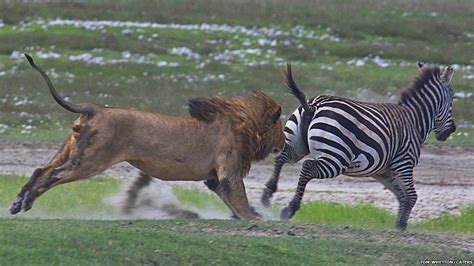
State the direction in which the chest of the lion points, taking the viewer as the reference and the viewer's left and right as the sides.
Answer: facing to the right of the viewer

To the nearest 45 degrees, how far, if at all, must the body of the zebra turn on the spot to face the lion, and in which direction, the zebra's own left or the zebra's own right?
approximately 180°

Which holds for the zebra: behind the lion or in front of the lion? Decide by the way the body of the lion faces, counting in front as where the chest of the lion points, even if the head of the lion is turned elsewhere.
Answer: in front

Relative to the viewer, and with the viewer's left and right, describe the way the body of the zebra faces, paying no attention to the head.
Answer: facing away from the viewer and to the right of the viewer

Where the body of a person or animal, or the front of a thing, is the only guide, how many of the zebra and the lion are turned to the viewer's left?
0
